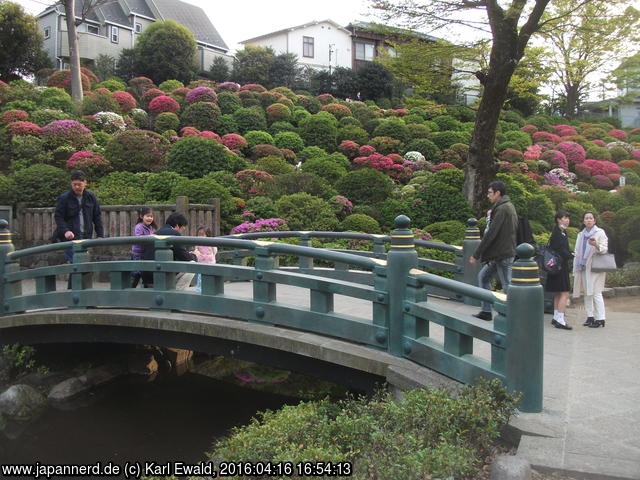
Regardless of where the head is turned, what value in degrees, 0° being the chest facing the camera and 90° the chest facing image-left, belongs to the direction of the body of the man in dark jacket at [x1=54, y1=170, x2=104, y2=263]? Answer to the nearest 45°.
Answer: approximately 0°

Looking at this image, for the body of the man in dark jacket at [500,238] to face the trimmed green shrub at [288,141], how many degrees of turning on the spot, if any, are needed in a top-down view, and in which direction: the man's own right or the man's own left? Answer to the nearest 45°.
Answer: approximately 45° to the man's own right

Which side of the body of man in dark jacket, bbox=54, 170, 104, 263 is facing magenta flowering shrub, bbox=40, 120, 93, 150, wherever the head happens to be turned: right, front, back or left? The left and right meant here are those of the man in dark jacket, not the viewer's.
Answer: back

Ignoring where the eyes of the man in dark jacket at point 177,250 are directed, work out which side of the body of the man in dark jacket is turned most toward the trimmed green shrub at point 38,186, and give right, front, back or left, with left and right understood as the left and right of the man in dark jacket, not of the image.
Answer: left

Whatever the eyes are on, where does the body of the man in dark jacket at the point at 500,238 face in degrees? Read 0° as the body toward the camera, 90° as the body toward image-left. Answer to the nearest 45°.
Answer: approximately 90°

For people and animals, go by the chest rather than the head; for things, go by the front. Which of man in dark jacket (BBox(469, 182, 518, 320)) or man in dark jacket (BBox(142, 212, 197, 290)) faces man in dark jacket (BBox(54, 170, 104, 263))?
man in dark jacket (BBox(469, 182, 518, 320))

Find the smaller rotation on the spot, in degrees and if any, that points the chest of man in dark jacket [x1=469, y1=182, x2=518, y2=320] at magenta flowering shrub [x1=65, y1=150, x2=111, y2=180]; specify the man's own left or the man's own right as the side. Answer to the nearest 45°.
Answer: approximately 45° to the man's own right
